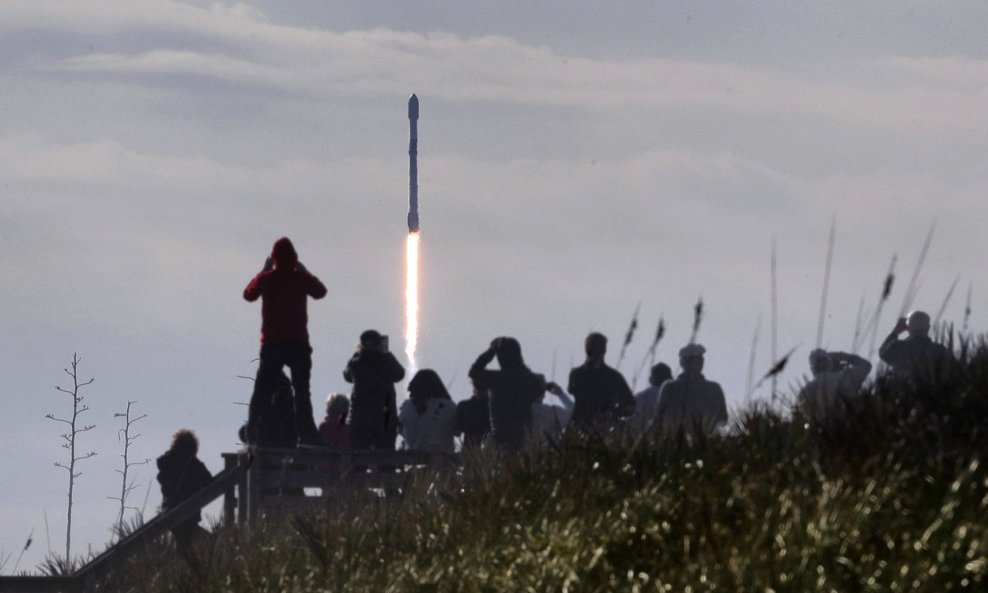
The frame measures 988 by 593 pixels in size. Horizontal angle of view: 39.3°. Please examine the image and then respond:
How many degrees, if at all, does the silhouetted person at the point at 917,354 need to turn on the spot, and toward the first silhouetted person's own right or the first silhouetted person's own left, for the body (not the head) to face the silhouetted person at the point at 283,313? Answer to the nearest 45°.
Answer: approximately 45° to the first silhouetted person's own left

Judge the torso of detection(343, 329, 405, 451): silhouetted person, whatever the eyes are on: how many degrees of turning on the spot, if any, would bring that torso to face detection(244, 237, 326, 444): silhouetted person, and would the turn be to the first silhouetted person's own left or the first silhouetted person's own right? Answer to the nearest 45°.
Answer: approximately 90° to the first silhouetted person's own left

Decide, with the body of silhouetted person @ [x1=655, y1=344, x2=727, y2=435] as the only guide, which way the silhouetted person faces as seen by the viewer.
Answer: away from the camera

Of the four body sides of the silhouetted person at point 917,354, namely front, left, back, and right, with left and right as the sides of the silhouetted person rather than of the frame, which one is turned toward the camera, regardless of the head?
back

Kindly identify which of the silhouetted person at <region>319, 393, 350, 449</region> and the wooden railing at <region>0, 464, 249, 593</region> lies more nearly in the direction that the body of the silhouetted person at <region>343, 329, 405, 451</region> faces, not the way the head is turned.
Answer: the silhouetted person

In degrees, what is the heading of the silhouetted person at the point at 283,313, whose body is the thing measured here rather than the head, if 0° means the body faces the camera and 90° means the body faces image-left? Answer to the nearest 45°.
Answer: approximately 180°

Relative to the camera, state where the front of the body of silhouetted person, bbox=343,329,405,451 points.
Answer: away from the camera

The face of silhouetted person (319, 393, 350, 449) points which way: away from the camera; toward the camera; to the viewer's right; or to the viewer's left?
away from the camera

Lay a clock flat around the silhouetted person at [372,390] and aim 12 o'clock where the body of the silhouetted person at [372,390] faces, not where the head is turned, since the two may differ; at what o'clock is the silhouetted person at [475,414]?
the silhouetted person at [475,414] is roughly at 4 o'clock from the silhouetted person at [372,390].
